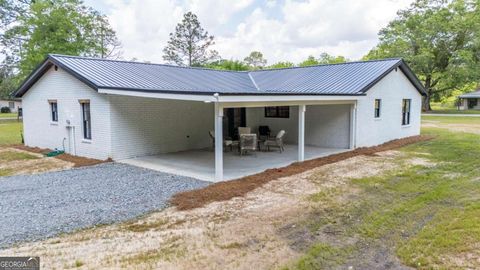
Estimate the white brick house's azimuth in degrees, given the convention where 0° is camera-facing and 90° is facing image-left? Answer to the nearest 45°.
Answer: approximately 0°

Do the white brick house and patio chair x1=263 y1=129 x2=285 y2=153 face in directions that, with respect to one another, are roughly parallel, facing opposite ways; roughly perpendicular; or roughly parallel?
roughly perpendicular

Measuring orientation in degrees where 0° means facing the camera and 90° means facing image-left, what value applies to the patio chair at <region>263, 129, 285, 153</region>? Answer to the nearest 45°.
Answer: approximately 90°
